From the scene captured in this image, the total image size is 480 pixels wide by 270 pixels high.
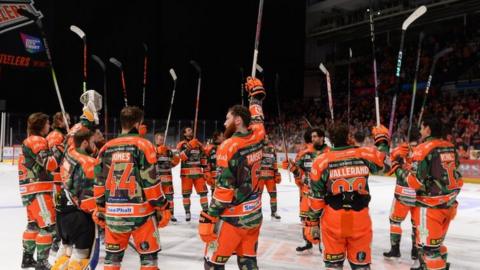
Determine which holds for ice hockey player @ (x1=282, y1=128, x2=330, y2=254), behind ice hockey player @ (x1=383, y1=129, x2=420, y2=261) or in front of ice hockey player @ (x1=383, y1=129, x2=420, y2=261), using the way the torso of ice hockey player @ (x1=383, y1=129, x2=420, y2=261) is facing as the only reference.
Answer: in front

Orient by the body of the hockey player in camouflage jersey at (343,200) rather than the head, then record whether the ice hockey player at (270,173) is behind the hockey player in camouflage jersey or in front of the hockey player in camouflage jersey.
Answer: in front

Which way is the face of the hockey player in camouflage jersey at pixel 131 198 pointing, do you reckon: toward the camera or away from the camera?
away from the camera

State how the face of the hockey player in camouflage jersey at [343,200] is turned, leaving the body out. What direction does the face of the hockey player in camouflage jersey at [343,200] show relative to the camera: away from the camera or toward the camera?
away from the camera

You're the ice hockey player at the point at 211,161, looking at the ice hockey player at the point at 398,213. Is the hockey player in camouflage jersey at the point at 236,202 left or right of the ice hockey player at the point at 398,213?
right

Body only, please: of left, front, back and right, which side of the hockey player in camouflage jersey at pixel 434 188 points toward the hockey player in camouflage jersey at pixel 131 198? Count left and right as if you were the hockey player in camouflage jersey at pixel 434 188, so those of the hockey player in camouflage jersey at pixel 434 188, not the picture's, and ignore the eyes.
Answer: left

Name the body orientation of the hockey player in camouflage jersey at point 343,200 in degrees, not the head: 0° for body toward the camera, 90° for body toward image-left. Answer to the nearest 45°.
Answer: approximately 180°

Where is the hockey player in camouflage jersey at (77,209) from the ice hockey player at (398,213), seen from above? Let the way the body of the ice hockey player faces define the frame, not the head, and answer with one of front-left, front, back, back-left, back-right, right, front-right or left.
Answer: front-left

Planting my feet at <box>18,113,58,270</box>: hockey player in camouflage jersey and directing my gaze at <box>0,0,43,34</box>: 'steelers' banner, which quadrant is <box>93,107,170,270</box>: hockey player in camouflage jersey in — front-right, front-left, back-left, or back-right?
back-right

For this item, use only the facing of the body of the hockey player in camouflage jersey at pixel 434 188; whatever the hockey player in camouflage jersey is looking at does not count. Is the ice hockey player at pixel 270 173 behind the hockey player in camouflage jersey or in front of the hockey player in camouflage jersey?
in front
